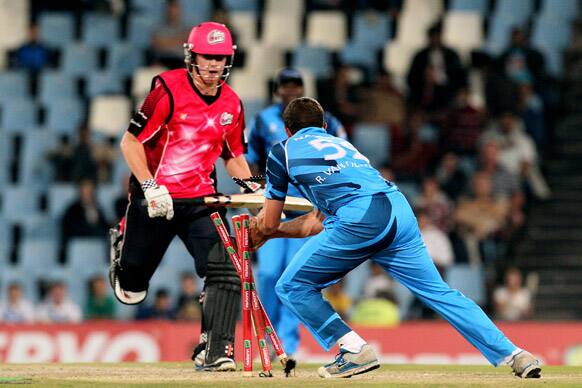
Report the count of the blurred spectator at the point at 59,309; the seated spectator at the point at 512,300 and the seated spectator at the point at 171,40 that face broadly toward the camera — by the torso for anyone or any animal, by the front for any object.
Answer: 3

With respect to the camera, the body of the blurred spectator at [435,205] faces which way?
toward the camera

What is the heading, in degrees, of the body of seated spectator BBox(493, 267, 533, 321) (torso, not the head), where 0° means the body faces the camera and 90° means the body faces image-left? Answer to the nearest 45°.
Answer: approximately 0°

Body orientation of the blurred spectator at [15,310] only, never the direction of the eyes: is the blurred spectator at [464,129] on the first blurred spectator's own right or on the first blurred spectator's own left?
on the first blurred spectator's own left

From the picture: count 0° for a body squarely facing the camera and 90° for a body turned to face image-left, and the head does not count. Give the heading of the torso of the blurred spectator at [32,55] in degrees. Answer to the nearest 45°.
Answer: approximately 0°

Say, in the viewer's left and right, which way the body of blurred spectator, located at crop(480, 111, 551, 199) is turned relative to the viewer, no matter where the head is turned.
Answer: facing the viewer and to the left of the viewer

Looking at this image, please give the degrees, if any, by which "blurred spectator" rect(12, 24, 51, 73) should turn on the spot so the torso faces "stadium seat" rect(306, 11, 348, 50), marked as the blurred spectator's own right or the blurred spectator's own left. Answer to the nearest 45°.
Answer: approximately 90° to the blurred spectator's own left

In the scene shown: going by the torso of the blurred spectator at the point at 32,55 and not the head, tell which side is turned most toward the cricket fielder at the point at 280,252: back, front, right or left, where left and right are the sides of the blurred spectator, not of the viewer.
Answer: front

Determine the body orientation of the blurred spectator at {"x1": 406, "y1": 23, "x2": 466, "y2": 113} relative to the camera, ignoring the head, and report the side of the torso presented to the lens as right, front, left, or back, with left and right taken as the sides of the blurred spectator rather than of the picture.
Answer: front
